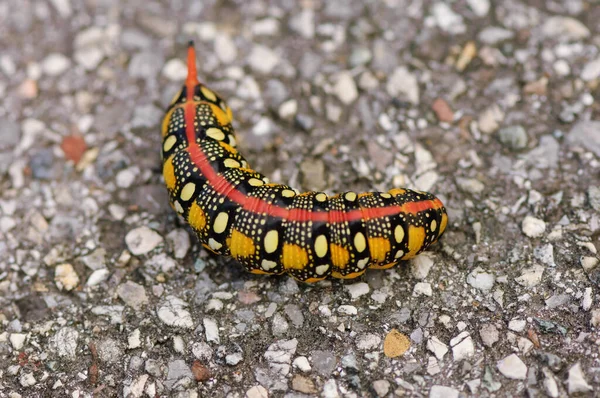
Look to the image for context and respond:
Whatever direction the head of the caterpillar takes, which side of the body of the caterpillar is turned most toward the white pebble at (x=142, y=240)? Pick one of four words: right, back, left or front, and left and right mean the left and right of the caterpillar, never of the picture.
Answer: back

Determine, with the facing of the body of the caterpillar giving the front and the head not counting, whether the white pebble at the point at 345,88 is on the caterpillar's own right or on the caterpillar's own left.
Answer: on the caterpillar's own left

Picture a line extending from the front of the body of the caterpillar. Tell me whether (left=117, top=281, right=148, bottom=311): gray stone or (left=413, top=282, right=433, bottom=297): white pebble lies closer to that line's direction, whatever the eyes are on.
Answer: the white pebble

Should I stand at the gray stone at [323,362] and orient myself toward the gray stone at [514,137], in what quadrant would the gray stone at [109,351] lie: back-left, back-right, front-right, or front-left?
back-left

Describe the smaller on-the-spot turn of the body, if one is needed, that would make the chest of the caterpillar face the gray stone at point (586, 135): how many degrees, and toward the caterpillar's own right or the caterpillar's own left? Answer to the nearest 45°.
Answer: approximately 45° to the caterpillar's own left

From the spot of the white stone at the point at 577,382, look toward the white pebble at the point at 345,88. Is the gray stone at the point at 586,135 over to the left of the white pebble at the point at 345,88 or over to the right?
right

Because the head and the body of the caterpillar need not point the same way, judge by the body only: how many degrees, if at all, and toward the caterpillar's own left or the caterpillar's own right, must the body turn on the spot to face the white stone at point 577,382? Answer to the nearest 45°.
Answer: approximately 45° to the caterpillar's own right

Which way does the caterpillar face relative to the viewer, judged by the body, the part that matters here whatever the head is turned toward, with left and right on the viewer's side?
facing to the right of the viewer
